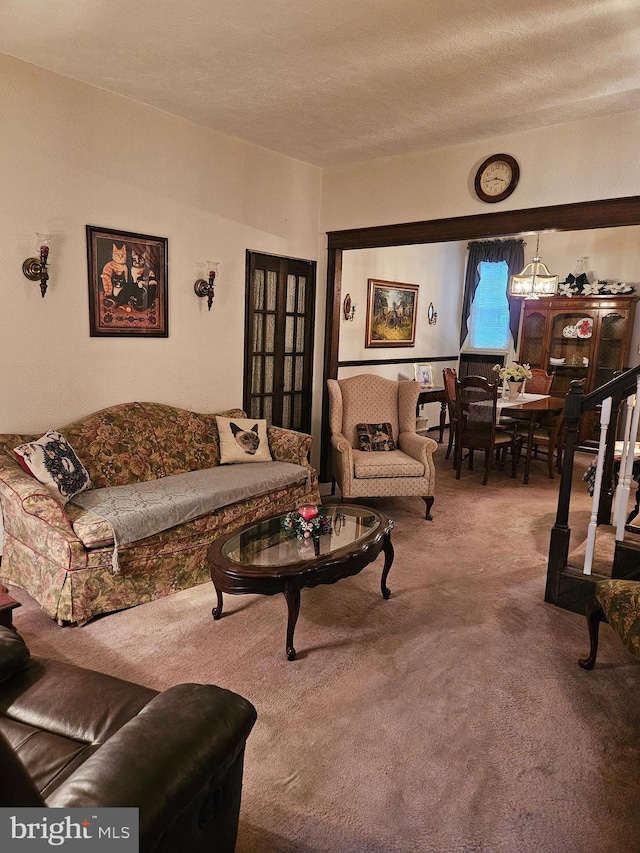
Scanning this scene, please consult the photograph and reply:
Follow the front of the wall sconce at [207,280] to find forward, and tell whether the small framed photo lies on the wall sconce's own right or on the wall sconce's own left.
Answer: on the wall sconce's own left

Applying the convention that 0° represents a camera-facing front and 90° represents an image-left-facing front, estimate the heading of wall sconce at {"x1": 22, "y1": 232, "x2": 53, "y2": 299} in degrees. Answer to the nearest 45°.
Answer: approximately 315°

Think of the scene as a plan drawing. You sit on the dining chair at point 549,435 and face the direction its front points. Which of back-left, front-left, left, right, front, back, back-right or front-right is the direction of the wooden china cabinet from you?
front-right

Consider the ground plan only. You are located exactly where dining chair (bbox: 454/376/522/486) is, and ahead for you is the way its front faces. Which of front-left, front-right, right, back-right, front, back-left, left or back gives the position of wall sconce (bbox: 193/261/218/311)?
back

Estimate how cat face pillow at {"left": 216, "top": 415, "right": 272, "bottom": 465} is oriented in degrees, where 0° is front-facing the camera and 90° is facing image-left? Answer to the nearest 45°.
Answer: approximately 0°

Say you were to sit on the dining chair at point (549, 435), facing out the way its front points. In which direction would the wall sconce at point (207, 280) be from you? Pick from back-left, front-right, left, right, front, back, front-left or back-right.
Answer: left

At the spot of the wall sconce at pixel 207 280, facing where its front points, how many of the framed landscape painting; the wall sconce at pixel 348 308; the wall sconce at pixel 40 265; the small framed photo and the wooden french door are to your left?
4

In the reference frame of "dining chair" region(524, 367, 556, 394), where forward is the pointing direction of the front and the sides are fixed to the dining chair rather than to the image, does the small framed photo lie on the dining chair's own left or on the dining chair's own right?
on the dining chair's own right

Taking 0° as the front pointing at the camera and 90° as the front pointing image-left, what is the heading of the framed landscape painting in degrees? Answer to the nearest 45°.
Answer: approximately 315°

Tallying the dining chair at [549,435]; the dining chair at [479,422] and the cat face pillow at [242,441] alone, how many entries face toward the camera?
1

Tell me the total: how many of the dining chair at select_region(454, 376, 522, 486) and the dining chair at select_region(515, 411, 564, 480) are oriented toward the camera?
0

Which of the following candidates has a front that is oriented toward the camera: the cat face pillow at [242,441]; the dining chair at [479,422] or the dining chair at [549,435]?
the cat face pillow

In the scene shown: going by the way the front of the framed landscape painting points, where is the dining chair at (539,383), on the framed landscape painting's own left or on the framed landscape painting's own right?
on the framed landscape painting's own left

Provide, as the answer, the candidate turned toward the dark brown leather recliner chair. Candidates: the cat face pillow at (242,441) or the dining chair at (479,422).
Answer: the cat face pillow

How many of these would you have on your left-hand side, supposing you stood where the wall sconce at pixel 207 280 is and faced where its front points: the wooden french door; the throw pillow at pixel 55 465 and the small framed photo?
2

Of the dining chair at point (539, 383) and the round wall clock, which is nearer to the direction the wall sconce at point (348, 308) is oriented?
the round wall clock

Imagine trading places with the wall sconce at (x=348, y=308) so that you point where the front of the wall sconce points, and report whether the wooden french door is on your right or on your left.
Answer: on your right

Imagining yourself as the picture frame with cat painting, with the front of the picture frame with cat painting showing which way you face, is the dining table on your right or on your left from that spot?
on your left

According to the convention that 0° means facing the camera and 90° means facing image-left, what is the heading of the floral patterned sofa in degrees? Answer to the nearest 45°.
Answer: approximately 315°
